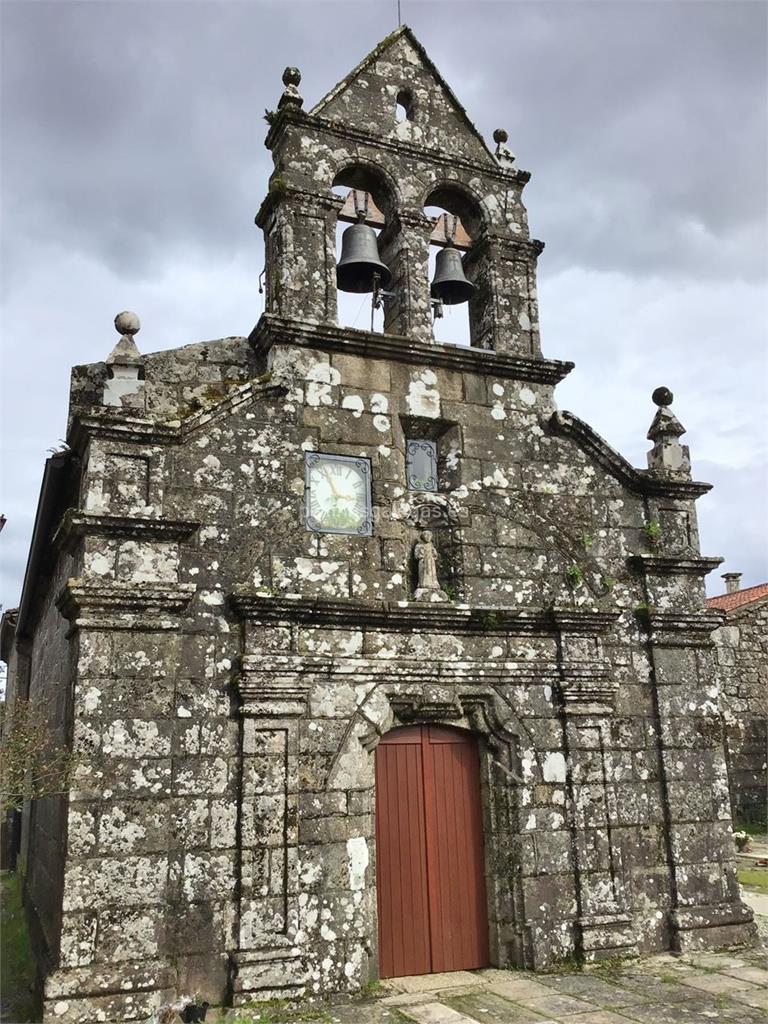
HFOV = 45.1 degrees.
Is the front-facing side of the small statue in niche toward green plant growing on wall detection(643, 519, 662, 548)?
no

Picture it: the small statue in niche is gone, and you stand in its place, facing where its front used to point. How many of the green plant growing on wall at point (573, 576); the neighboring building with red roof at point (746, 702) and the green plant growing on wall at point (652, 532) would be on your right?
0

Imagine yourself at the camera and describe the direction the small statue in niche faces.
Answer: facing the viewer

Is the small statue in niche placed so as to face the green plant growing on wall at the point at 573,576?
no

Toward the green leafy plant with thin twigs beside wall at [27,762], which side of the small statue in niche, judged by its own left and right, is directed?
right

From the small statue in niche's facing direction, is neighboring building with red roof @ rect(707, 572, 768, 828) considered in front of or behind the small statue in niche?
behind
